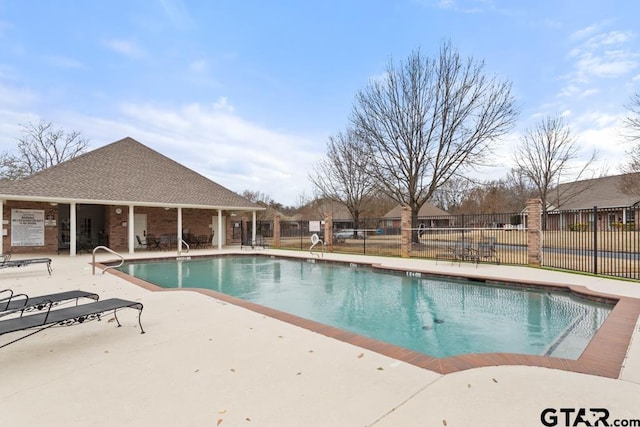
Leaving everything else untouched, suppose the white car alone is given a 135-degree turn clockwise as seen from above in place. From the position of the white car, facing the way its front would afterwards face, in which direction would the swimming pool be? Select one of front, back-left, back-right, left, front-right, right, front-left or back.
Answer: back-right

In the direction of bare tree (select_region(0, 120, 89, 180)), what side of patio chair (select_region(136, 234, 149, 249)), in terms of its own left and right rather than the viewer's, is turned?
left

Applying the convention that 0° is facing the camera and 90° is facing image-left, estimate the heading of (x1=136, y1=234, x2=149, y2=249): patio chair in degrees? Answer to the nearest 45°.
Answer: approximately 315°

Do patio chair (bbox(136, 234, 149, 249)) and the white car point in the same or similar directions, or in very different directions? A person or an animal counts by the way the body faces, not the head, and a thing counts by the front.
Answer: very different directions

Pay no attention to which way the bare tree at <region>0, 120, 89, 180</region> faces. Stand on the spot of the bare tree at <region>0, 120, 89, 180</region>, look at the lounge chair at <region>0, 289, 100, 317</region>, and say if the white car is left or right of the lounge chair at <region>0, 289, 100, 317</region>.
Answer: left

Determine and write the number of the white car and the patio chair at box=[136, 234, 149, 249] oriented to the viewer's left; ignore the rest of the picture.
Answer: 1

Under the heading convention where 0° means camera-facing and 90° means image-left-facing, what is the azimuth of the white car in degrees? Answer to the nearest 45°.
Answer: approximately 90°
